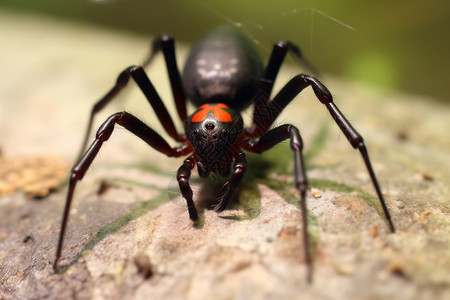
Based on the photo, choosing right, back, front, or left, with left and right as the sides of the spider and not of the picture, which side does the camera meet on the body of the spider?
front

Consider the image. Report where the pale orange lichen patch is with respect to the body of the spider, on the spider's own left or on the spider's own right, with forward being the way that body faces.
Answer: on the spider's own right
